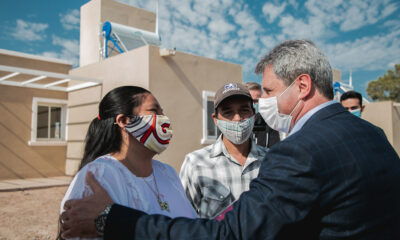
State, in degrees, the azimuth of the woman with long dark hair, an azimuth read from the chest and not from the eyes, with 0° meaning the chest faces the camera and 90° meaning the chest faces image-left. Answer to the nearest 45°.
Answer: approximately 315°

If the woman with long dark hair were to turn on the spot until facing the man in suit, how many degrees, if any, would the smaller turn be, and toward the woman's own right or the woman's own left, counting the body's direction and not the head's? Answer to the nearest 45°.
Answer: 0° — they already face them

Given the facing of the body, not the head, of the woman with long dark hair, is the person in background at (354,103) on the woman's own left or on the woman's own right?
on the woman's own left

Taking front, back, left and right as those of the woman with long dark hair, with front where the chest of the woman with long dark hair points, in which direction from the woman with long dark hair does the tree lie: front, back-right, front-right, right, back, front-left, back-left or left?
left

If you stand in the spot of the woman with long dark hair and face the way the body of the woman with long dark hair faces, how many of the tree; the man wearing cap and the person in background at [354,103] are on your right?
0

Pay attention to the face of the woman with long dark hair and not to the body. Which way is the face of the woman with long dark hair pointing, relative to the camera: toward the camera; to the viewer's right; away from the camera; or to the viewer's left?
to the viewer's right

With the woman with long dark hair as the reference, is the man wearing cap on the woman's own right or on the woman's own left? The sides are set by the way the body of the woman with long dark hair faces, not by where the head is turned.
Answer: on the woman's own left

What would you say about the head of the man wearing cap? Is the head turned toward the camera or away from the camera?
toward the camera
